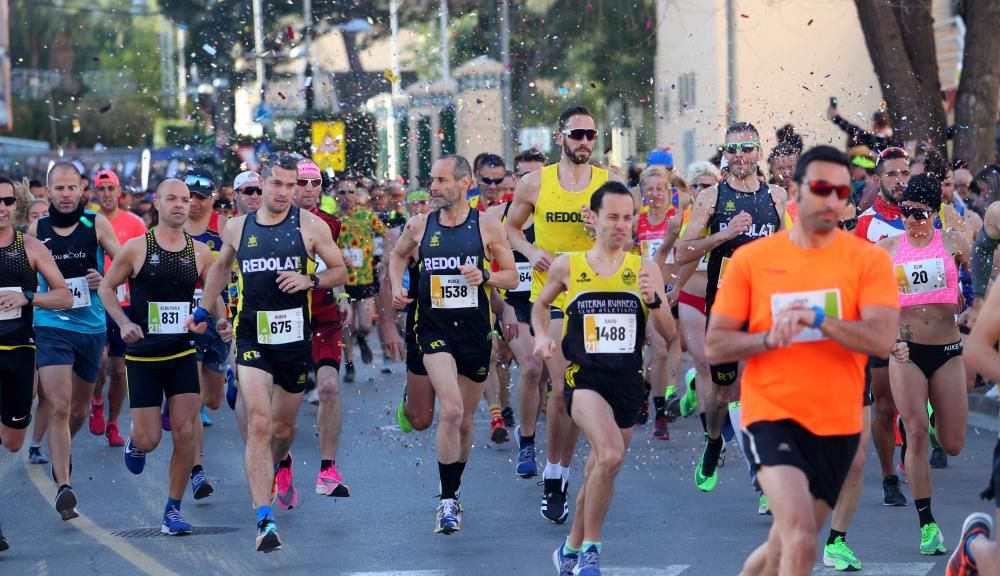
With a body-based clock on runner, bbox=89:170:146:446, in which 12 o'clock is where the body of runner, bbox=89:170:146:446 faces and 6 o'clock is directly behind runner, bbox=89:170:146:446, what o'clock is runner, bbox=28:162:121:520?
runner, bbox=28:162:121:520 is roughly at 12 o'clock from runner, bbox=89:170:146:446.

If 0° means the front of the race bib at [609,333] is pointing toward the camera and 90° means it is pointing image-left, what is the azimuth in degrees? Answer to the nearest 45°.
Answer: approximately 0°

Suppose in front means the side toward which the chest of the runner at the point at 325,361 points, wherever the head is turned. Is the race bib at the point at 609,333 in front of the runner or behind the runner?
in front

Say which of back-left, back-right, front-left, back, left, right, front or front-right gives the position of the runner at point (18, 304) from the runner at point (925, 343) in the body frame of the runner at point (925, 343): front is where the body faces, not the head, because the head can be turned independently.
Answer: right
